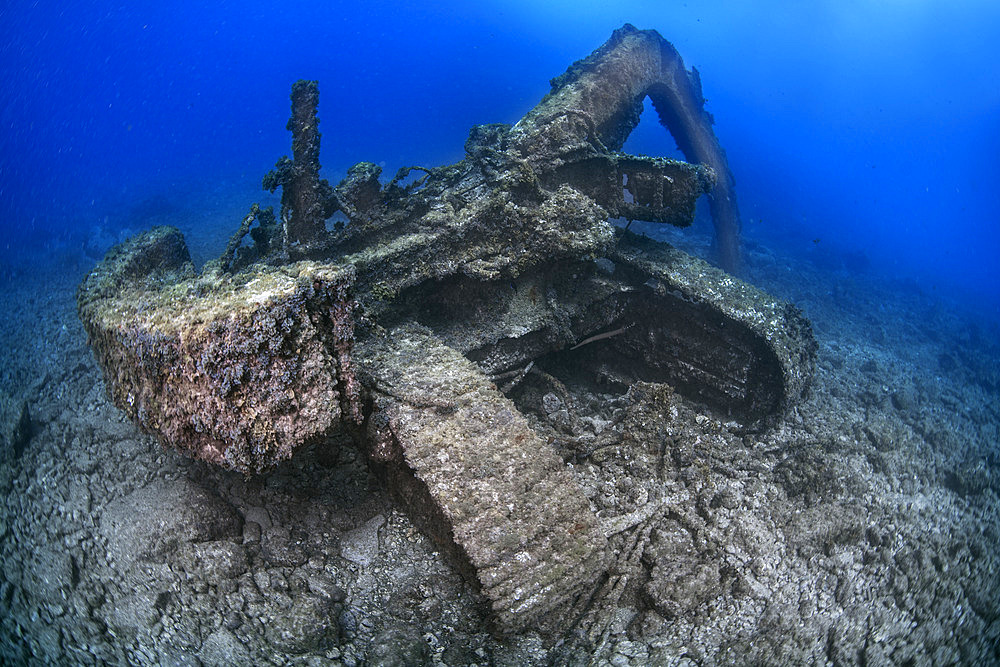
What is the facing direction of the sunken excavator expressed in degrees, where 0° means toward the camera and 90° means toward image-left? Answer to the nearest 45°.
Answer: approximately 225°
